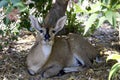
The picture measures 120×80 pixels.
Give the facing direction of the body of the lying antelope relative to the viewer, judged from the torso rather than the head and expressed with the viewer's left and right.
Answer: facing the viewer and to the left of the viewer
